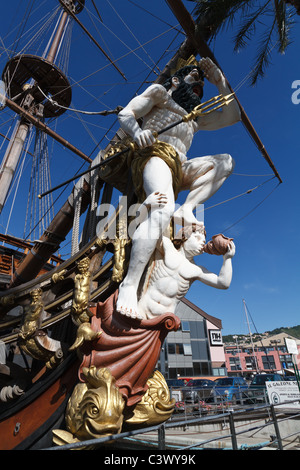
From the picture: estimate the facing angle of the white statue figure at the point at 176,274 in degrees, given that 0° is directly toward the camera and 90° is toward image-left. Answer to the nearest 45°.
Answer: approximately 315°
